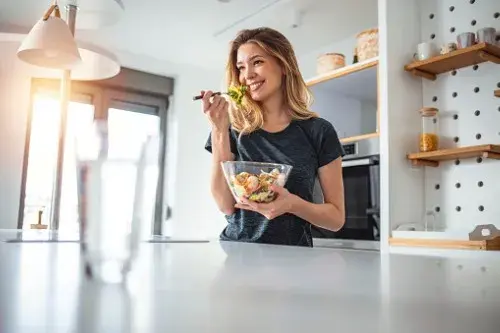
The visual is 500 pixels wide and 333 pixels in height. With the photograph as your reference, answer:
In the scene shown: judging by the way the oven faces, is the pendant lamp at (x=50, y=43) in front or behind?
in front

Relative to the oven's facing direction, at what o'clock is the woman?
The woman is roughly at 11 o'clock from the oven.

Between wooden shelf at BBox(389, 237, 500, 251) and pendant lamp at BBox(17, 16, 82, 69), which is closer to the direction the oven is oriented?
the pendant lamp

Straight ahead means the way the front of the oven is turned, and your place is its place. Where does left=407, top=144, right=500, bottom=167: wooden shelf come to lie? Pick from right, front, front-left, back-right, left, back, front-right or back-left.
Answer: left

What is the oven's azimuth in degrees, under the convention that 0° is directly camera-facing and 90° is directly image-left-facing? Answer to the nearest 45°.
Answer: approximately 45°

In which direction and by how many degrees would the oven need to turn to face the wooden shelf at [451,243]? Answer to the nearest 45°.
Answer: approximately 90° to its left

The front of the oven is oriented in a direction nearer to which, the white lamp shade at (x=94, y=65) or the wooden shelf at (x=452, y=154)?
the white lamp shade
